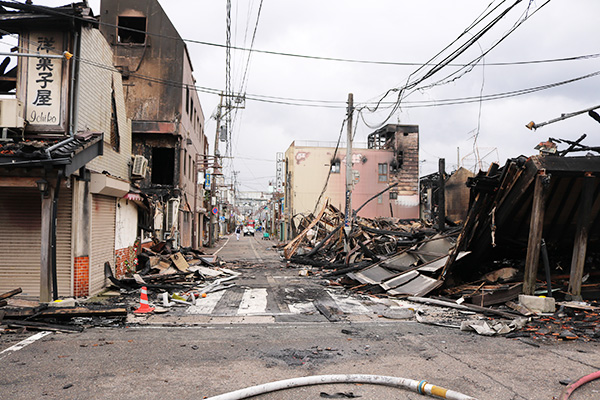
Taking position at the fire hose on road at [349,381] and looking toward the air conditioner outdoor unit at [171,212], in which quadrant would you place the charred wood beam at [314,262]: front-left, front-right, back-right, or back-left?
front-right

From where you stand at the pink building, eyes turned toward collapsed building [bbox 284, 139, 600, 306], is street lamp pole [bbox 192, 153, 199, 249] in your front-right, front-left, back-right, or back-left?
front-right

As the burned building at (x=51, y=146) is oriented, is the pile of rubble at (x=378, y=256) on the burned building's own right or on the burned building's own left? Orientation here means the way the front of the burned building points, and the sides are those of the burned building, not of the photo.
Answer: on the burned building's own left

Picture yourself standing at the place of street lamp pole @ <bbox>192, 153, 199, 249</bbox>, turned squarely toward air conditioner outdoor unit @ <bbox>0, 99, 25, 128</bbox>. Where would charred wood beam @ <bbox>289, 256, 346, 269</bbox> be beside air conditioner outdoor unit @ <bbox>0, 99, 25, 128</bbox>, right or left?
left

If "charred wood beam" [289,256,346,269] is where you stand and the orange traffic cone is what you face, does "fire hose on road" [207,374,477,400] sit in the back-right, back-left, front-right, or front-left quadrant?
front-left

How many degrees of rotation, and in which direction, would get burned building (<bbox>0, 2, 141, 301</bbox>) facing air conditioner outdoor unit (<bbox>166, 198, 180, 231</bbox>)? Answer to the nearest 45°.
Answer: approximately 135° to its left
